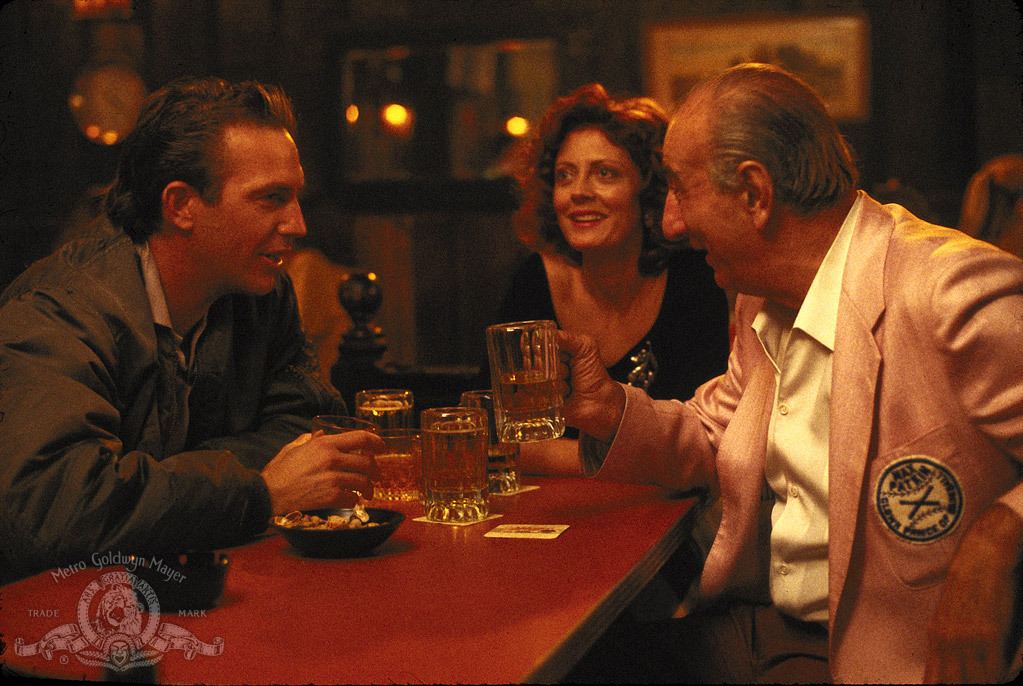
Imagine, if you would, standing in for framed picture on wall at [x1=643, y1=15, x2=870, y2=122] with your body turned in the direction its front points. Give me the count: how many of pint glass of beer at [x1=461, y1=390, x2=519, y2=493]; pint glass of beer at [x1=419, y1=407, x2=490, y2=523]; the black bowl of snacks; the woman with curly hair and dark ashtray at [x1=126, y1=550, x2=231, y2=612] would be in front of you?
5

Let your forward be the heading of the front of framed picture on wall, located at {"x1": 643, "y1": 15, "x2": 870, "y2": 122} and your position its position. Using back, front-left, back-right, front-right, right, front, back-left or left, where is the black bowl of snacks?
front

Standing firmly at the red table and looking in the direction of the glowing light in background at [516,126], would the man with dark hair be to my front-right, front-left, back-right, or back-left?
front-left

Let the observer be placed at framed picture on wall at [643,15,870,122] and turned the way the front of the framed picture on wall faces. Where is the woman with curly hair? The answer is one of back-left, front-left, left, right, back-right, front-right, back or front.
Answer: front

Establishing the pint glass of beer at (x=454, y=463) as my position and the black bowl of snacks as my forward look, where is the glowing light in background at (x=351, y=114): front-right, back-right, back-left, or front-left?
back-right

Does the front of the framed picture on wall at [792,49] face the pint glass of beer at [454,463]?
yes

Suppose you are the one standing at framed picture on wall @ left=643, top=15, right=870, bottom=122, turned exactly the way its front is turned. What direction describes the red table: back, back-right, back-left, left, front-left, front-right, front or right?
front

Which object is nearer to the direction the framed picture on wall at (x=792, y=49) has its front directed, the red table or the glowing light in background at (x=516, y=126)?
the red table

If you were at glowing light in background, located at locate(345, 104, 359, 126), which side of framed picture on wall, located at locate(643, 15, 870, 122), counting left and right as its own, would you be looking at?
right

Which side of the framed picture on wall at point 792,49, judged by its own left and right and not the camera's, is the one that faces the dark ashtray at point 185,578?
front

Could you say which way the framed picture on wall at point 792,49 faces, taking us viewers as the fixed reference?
facing the viewer

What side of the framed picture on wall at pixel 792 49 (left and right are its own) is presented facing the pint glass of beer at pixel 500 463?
front

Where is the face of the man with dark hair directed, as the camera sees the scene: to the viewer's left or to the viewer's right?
to the viewer's right

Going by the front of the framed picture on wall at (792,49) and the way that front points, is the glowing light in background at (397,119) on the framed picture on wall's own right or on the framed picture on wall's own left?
on the framed picture on wall's own right

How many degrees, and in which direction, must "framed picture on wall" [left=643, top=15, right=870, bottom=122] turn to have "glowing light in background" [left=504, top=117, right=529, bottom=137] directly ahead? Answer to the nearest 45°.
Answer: approximately 90° to its right
